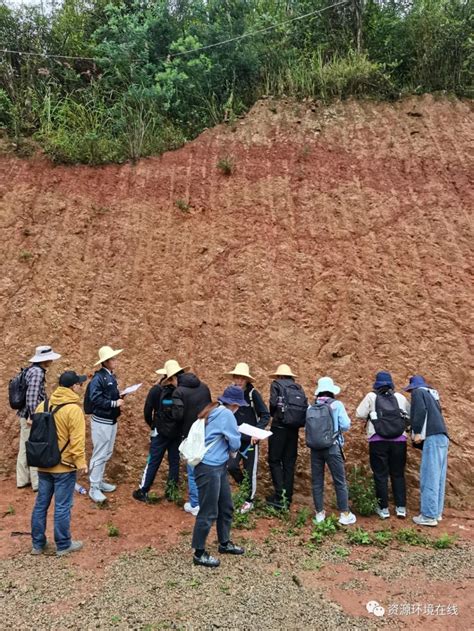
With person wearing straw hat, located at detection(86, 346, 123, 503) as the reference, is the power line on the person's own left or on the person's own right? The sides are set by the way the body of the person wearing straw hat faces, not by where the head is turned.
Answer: on the person's own left

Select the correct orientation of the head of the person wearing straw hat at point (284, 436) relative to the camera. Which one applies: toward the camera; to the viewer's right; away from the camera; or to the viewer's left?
away from the camera

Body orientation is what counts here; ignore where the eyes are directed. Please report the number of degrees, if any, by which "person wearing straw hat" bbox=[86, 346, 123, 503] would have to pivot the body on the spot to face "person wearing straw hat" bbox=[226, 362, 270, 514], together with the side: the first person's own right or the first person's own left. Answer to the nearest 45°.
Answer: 0° — they already face them

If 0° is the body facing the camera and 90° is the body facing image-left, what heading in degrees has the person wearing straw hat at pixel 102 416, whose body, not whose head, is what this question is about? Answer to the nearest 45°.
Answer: approximately 270°
